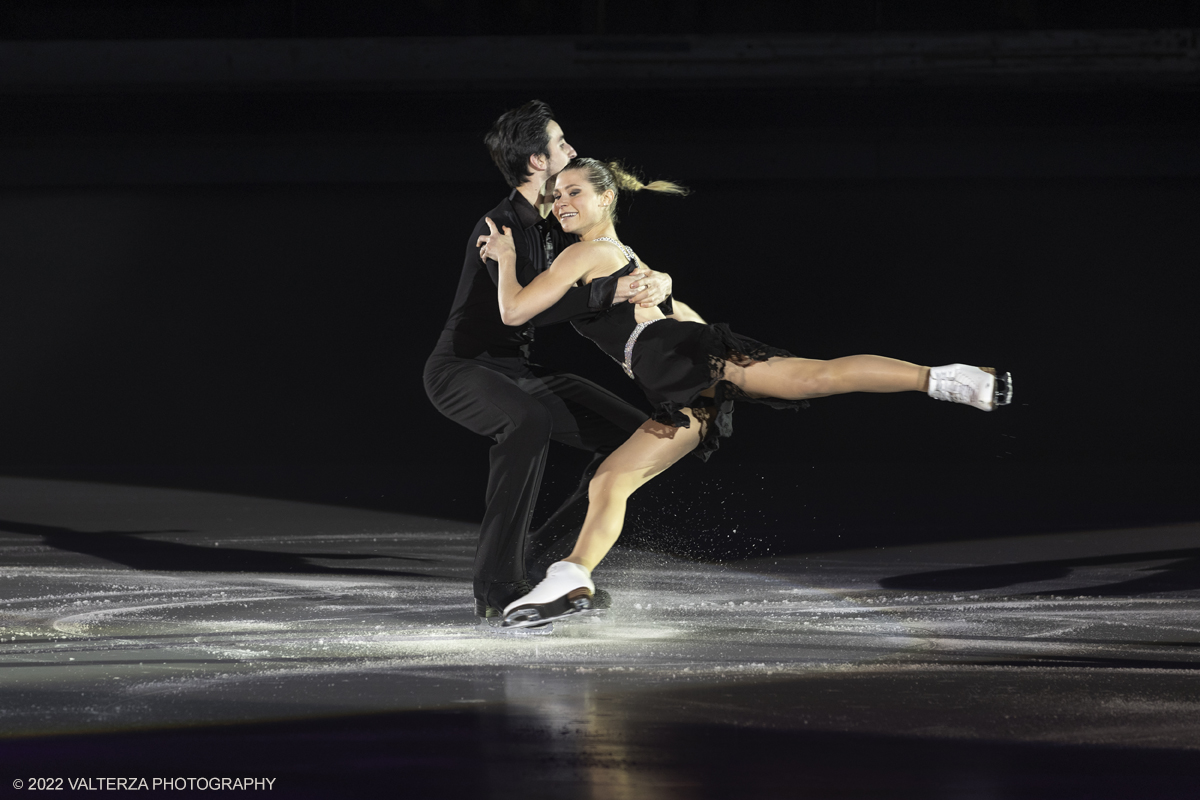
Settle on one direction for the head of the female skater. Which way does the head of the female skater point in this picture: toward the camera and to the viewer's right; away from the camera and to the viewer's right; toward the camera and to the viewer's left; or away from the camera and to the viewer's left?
toward the camera and to the viewer's left

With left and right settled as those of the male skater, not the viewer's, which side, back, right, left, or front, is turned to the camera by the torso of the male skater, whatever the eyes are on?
right

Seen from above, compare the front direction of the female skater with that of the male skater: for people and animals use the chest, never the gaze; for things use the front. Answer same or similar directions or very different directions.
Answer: very different directions

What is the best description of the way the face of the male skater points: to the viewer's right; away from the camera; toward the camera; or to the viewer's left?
to the viewer's right

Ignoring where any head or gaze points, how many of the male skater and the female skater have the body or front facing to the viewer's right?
1

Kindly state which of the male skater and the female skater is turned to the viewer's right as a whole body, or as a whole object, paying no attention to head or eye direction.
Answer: the male skater
